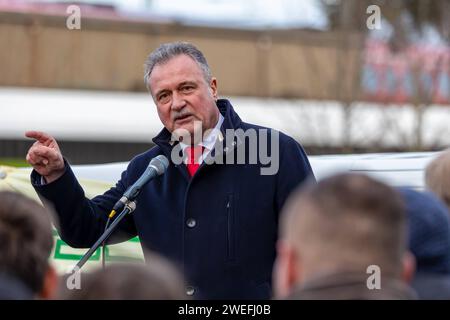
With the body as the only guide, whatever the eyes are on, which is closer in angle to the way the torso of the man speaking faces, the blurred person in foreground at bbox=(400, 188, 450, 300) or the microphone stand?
the microphone stand

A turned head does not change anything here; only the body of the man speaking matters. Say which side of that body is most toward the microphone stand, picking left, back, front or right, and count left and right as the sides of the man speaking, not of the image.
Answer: front

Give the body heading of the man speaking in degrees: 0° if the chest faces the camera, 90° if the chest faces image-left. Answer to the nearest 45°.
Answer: approximately 45°

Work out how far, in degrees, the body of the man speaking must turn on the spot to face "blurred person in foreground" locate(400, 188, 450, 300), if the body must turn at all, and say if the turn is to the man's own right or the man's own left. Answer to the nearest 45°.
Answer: approximately 90° to the man's own left
